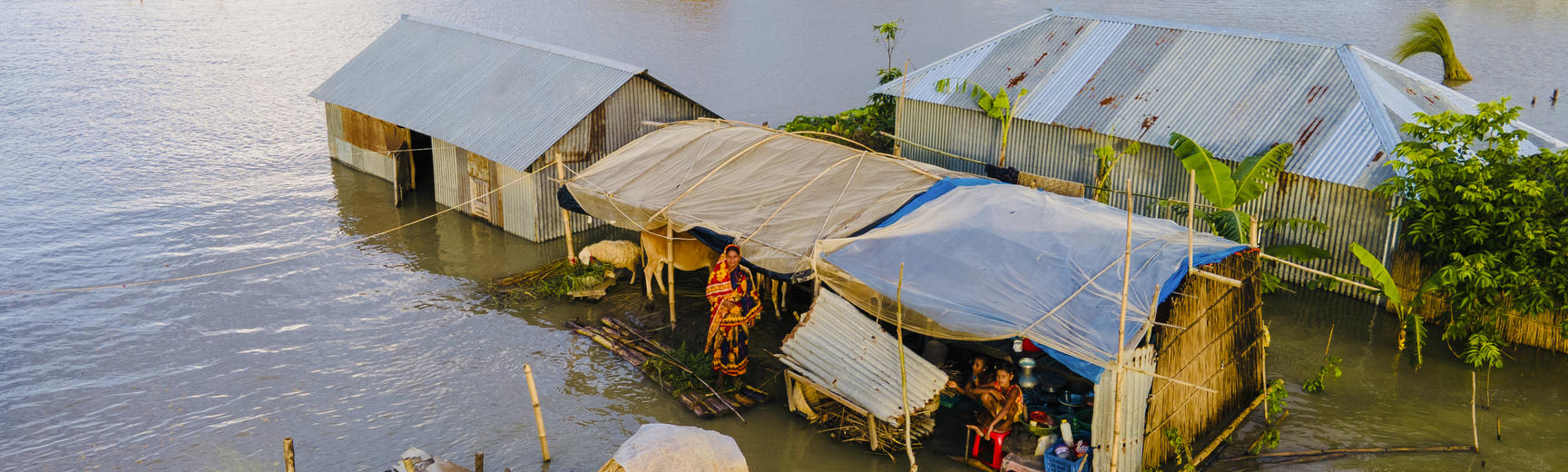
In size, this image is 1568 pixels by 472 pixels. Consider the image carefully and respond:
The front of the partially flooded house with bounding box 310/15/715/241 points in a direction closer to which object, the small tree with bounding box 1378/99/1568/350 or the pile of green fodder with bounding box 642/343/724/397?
the pile of green fodder

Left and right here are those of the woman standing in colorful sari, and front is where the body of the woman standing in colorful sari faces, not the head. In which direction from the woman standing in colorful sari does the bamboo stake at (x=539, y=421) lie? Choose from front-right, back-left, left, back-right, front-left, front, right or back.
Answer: front-right

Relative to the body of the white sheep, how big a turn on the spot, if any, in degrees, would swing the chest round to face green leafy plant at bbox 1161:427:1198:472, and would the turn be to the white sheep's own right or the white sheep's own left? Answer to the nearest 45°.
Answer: approximately 135° to the white sheep's own left

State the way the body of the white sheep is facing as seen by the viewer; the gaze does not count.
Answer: to the viewer's left

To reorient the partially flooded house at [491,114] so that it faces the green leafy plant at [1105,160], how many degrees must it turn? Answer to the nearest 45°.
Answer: approximately 90° to its left

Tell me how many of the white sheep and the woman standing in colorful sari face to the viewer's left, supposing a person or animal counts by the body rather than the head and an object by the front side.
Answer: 1

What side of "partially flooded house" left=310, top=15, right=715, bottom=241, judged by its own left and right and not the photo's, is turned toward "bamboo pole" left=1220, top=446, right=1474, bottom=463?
left

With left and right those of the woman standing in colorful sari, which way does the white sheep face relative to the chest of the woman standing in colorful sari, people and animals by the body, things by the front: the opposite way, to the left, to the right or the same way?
to the right

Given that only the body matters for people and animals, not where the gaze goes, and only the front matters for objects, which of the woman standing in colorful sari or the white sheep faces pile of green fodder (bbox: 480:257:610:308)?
the white sheep

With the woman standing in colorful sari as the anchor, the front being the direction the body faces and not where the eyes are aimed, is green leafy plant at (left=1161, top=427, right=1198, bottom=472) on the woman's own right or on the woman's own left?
on the woman's own left

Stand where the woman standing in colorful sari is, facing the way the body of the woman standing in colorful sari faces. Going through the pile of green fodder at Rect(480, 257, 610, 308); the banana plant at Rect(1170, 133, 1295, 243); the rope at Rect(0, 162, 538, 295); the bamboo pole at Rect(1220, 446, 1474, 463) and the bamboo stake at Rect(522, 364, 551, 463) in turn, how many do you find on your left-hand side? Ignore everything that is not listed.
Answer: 2

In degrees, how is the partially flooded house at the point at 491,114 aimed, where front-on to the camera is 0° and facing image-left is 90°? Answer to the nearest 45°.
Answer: approximately 45°
